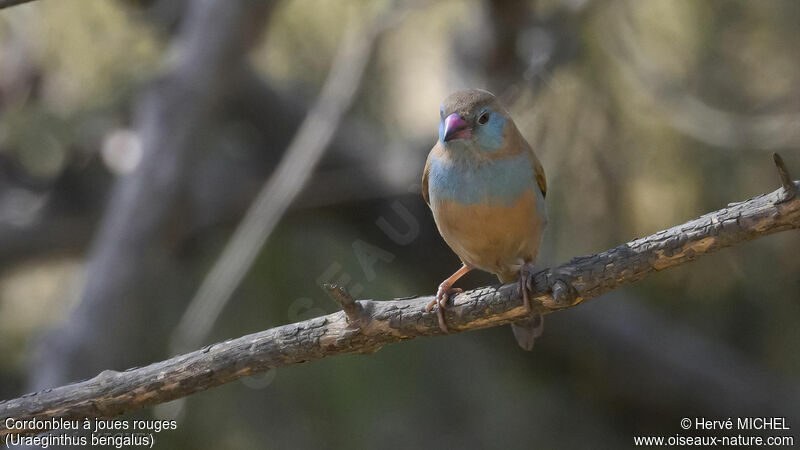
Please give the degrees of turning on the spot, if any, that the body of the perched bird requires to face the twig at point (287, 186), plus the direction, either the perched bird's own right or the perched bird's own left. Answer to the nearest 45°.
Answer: approximately 135° to the perched bird's own right

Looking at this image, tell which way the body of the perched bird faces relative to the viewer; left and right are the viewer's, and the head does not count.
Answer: facing the viewer
